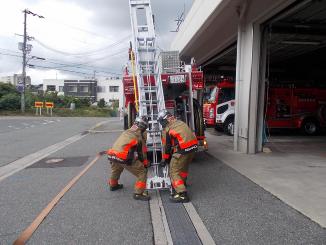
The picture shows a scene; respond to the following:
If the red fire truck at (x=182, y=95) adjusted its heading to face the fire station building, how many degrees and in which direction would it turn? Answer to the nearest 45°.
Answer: approximately 45° to its right

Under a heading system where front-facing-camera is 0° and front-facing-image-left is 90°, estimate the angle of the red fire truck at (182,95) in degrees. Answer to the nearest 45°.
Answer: approximately 180°
